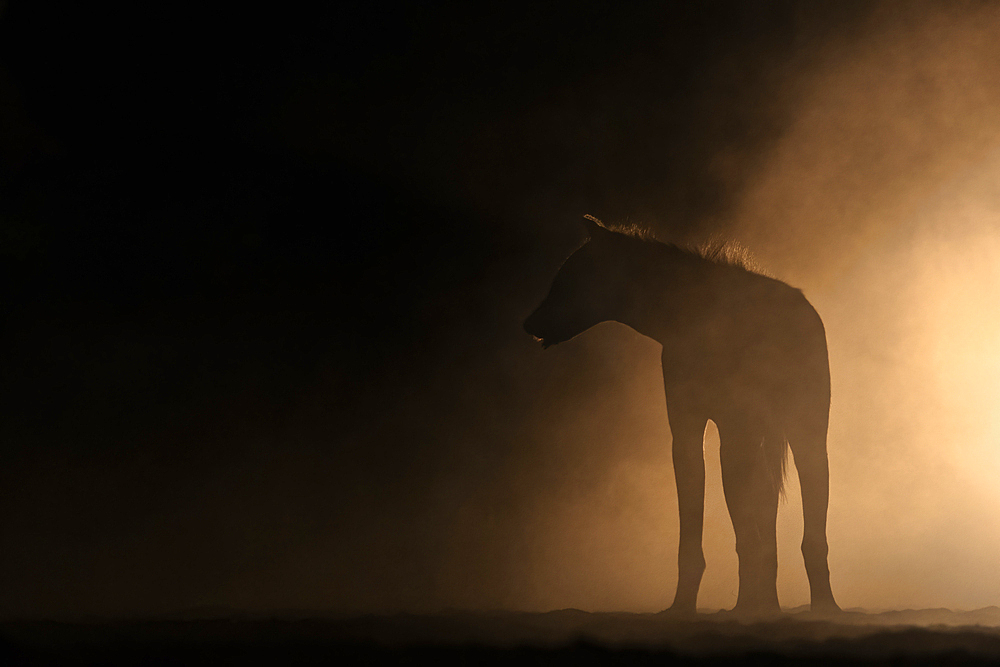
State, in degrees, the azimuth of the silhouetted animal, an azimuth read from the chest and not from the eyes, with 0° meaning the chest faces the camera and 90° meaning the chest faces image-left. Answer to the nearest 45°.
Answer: approximately 135°
